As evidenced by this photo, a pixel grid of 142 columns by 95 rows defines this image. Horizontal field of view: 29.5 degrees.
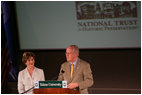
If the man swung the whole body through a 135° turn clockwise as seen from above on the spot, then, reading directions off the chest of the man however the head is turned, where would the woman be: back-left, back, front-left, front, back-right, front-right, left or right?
left

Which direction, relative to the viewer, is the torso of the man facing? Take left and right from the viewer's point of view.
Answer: facing the viewer and to the left of the viewer
